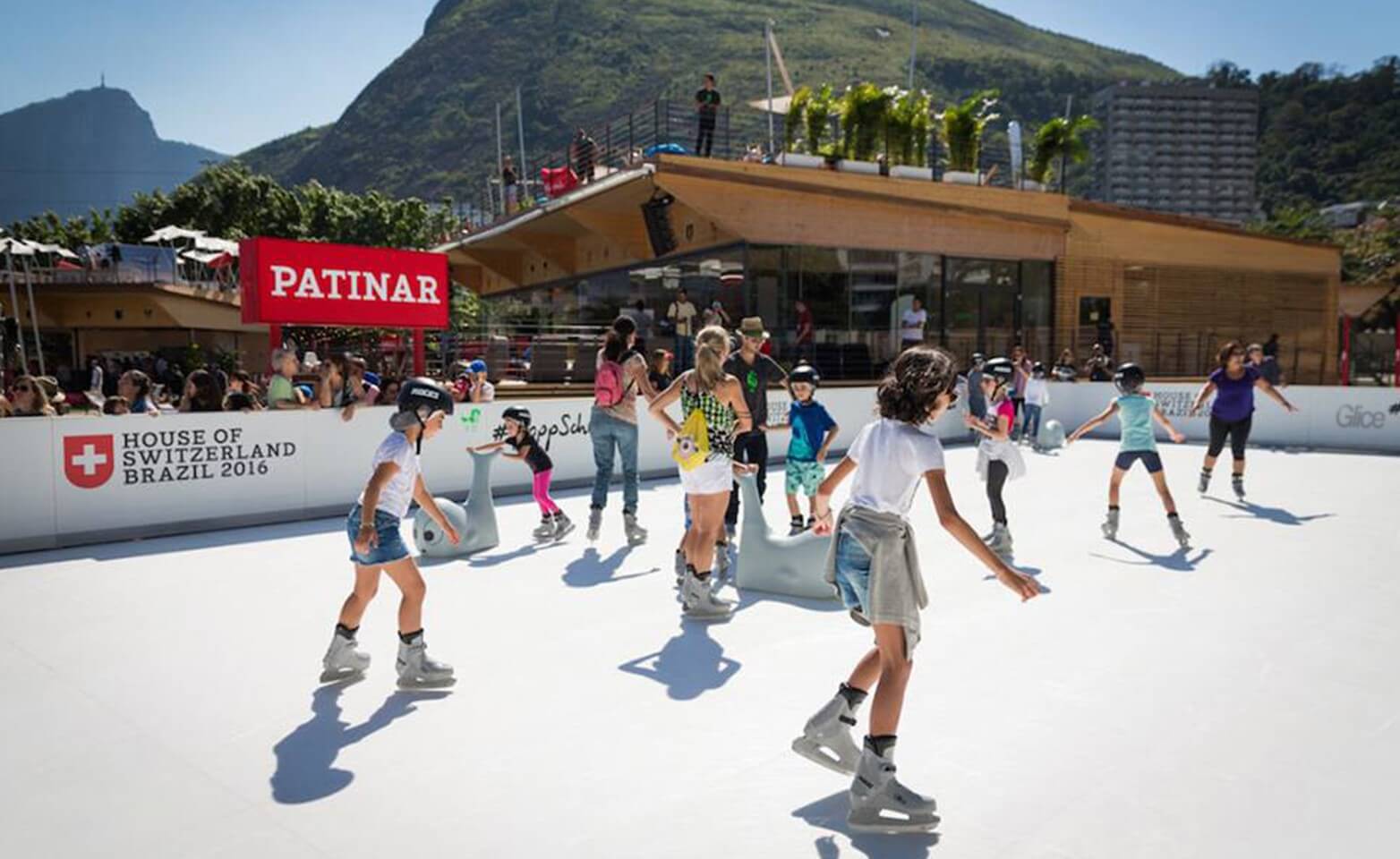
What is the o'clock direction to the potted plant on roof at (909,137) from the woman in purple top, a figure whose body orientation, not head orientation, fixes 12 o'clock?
The potted plant on roof is roughly at 5 o'clock from the woman in purple top.

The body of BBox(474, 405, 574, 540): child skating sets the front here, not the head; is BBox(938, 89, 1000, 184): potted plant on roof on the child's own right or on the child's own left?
on the child's own right

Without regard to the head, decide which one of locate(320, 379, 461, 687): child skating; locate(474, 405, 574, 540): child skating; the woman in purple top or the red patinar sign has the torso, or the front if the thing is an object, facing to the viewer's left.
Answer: locate(474, 405, 574, 540): child skating

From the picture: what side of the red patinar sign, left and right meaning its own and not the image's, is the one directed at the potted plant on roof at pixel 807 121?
left

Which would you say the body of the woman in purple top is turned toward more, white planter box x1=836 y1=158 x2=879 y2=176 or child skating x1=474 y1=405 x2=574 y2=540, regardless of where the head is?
the child skating

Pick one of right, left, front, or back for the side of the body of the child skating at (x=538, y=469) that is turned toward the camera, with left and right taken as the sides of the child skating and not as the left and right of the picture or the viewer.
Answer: left

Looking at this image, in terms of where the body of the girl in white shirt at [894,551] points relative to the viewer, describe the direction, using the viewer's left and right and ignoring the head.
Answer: facing away from the viewer and to the right of the viewer
